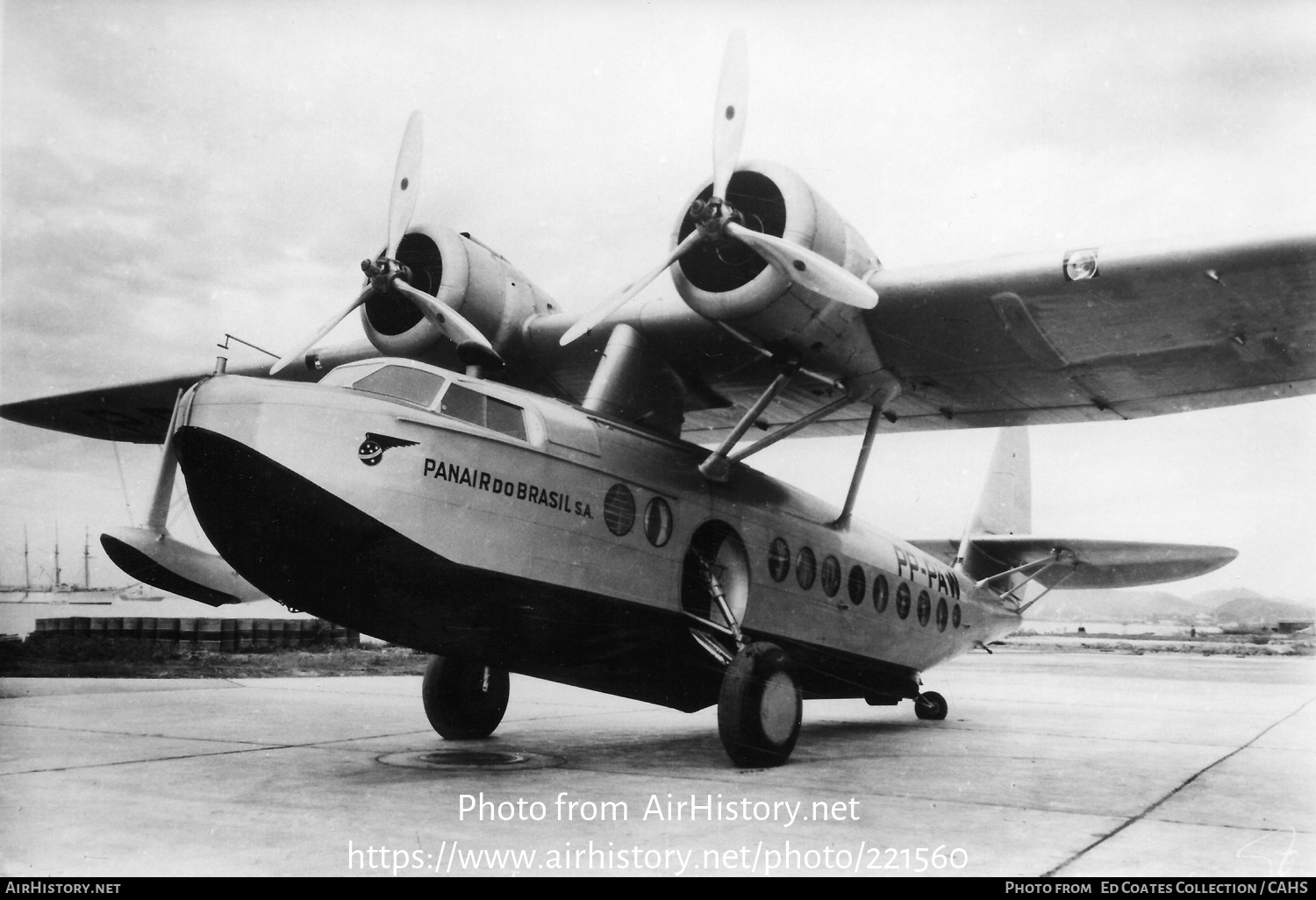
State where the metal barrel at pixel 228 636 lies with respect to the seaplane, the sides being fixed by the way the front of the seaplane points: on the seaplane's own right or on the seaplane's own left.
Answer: on the seaplane's own right

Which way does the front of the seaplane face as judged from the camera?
facing the viewer and to the left of the viewer
